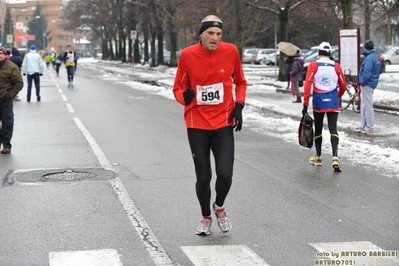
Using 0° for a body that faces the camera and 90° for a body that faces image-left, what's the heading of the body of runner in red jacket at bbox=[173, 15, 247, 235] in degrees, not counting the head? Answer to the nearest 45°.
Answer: approximately 0°

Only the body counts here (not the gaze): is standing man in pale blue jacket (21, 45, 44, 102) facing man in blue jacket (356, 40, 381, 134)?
no

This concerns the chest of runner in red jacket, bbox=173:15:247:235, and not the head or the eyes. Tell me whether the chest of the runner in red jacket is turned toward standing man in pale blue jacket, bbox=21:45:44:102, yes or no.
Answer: no

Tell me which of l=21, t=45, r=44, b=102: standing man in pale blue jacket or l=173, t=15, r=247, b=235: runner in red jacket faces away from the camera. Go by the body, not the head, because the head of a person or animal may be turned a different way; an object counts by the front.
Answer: the standing man in pale blue jacket

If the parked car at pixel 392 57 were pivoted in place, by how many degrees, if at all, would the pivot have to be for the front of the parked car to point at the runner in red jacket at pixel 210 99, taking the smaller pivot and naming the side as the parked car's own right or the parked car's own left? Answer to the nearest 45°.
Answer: approximately 45° to the parked car's own left

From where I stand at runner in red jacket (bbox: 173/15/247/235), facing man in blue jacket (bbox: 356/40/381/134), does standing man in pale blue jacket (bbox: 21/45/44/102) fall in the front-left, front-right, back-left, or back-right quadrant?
front-left

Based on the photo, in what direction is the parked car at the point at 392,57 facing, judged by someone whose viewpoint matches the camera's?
facing the viewer and to the left of the viewer

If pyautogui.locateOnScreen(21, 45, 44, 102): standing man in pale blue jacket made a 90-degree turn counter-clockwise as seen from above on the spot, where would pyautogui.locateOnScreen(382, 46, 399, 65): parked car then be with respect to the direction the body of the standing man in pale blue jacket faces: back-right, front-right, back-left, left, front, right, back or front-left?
back-right

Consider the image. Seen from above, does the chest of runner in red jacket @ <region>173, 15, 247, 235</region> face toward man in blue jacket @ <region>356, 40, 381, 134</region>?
no

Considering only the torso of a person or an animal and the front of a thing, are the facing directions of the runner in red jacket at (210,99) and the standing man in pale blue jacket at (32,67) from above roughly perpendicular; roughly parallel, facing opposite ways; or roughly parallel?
roughly parallel, facing opposite ways

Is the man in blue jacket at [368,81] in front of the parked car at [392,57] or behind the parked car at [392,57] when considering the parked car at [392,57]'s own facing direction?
in front

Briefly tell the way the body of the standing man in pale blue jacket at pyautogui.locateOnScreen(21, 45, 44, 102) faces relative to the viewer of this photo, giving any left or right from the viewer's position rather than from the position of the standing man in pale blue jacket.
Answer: facing away from the viewer
